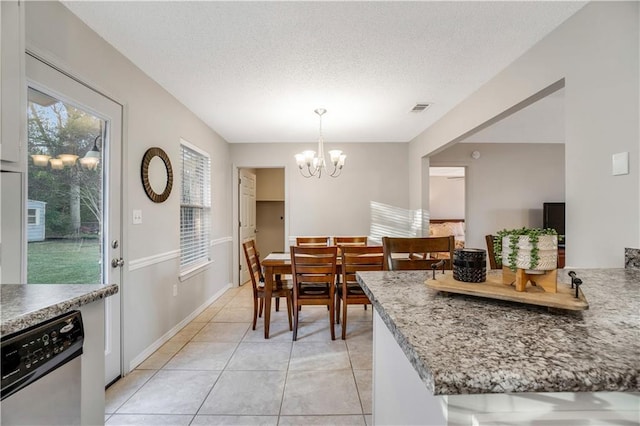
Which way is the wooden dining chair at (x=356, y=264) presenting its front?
away from the camera

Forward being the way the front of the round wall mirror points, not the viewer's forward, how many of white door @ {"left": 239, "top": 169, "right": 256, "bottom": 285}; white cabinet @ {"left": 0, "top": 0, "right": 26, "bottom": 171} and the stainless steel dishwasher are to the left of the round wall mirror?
1

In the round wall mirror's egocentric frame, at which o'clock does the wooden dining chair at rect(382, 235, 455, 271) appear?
The wooden dining chair is roughly at 12 o'clock from the round wall mirror.

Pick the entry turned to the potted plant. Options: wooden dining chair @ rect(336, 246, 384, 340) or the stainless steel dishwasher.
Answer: the stainless steel dishwasher

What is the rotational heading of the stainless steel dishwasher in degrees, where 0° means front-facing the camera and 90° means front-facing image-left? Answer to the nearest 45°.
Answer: approximately 315°

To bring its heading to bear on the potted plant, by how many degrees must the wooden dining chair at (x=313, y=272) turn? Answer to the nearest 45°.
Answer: approximately 180°

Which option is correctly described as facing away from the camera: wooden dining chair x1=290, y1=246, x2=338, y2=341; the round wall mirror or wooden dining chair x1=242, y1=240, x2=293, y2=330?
wooden dining chair x1=290, y1=246, x2=338, y2=341

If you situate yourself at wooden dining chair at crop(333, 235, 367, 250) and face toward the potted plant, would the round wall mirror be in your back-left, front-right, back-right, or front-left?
front-right

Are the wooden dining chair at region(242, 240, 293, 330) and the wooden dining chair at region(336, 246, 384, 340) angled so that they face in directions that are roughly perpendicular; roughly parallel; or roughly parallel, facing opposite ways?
roughly perpendicular

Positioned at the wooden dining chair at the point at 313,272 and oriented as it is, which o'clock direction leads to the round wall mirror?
The round wall mirror is roughly at 9 o'clock from the wooden dining chair.

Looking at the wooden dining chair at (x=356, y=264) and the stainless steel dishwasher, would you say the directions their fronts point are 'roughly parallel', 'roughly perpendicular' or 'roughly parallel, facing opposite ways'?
roughly perpendicular

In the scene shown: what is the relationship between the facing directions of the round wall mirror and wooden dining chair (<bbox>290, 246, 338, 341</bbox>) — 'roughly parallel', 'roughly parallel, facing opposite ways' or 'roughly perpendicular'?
roughly perpendicular

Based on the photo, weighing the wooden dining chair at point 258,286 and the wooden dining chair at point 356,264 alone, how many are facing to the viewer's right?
1

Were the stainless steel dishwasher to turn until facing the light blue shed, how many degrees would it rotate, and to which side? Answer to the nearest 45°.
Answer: approximately 135° to its left

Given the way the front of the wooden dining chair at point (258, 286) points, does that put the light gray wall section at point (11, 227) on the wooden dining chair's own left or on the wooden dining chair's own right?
on the wooden dining chair's own right

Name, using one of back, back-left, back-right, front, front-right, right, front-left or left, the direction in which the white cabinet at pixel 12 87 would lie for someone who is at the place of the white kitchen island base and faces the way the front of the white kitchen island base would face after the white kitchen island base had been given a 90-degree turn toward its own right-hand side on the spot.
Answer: front

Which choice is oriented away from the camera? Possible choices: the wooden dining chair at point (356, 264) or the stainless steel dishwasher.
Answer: the wooden dining chair

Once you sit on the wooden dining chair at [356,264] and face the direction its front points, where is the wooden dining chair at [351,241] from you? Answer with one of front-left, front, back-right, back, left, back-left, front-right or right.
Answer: front

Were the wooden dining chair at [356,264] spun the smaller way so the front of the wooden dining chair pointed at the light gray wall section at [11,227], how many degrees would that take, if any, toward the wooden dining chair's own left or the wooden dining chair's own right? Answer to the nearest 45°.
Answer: approximately 135° to the wooden dining chair's own left
